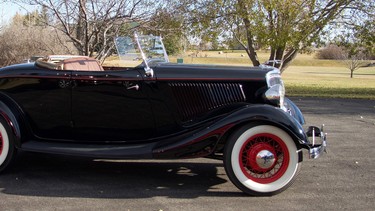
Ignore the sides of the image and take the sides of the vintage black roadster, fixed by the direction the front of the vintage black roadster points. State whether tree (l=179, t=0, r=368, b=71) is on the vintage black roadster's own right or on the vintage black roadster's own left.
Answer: on the vintage black roadster's own left

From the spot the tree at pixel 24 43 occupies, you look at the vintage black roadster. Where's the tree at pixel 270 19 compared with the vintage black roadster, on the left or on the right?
left

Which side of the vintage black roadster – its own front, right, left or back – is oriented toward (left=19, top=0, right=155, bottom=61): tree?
left

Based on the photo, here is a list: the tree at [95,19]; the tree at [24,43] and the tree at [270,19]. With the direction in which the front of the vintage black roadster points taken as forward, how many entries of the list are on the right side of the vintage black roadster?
0

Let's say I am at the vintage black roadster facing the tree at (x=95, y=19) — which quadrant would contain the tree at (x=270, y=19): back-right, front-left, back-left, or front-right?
front-right

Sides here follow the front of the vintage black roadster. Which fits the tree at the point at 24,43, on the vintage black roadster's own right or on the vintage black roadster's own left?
on the vintage black roadster's own left

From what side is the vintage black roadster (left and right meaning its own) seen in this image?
right
